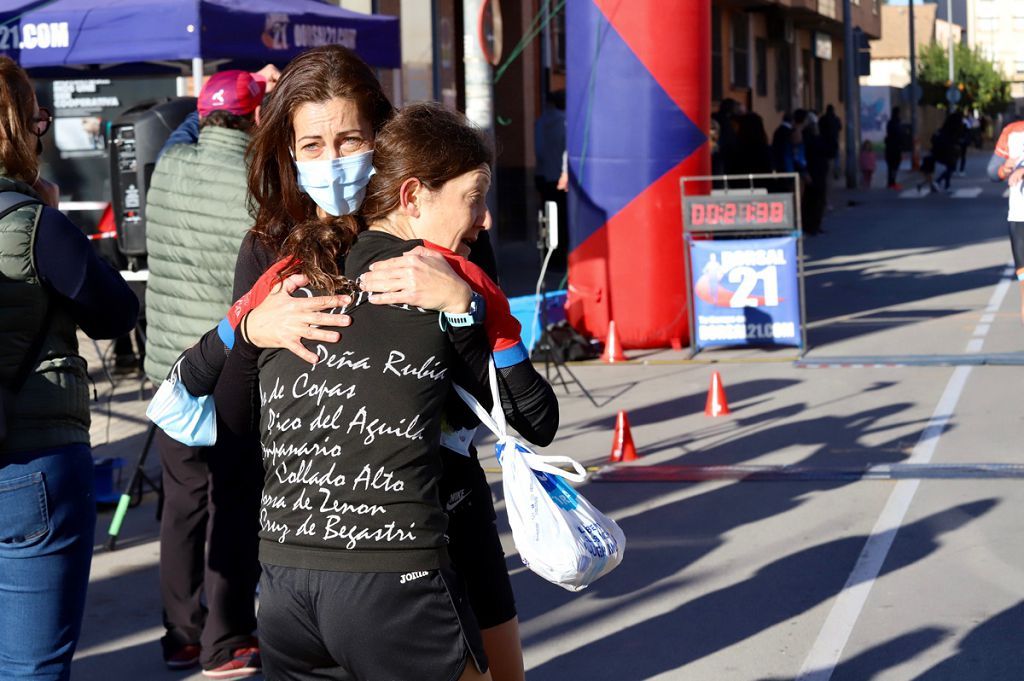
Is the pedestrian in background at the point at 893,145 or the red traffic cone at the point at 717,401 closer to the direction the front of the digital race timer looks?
the red traffic cone

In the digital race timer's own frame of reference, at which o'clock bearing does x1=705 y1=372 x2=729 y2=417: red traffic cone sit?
The red traffic cone is roughly at 12 o'clock from the digital race timer.

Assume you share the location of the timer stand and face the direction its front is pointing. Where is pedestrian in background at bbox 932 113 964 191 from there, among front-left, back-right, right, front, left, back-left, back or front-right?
back

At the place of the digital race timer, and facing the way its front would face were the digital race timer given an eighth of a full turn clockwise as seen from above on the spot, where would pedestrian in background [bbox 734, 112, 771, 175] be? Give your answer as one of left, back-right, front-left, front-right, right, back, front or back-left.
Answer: back-right

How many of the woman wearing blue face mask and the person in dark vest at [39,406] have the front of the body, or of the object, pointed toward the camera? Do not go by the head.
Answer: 1

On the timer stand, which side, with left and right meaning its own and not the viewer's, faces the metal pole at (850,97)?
back

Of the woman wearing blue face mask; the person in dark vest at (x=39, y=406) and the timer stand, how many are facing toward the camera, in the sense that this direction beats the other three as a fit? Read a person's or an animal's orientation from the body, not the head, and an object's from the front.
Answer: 2

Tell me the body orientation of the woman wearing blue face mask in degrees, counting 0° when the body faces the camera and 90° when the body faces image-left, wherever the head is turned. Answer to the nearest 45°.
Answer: approximately 0°
